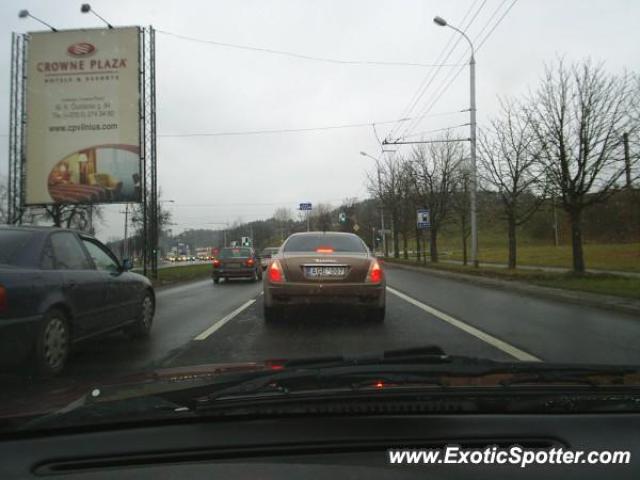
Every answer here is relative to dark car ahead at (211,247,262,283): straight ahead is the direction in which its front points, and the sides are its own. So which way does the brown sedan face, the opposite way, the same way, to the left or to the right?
the same way

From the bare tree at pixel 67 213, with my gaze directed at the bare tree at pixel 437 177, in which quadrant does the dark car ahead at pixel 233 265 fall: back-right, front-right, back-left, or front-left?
front-right

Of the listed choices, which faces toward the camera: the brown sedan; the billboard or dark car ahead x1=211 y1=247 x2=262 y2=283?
the billboard

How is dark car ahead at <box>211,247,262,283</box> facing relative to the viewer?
away from the camera

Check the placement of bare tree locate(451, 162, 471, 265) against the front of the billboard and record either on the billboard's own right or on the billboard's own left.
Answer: on the billboard's own left

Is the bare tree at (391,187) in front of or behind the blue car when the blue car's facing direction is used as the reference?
in front

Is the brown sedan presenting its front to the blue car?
no

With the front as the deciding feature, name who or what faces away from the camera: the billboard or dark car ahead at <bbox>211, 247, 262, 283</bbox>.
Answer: the dark car ahead

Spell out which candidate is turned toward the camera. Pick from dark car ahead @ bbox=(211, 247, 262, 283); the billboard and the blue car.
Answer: the billboard

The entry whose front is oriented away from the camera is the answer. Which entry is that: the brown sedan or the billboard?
the brown sedan

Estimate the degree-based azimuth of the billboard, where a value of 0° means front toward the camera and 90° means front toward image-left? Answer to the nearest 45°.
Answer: approximately 0°

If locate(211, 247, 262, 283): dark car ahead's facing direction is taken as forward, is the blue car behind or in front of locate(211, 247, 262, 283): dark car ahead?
behind

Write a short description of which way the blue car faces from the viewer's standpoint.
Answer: facing away from the viewer and to the right of the viewer

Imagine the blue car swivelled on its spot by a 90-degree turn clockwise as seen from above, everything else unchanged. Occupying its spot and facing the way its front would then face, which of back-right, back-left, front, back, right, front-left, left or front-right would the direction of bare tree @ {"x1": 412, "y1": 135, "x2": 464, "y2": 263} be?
left

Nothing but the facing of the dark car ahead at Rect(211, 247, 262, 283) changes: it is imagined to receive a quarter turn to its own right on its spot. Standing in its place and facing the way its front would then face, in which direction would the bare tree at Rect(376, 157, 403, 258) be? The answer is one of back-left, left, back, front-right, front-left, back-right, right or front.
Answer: front-left

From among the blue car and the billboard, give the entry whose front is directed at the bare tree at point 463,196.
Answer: the blue car

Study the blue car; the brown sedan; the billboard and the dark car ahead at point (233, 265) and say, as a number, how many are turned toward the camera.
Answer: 1

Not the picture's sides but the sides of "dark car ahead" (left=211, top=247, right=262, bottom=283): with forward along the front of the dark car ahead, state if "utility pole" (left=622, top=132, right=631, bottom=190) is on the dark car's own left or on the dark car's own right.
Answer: on the dark car's own right

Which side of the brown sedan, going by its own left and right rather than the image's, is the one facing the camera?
back

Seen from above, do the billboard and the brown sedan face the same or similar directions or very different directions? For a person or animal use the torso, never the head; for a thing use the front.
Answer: very different directions

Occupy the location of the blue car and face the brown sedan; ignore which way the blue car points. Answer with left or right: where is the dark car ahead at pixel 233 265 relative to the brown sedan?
left
